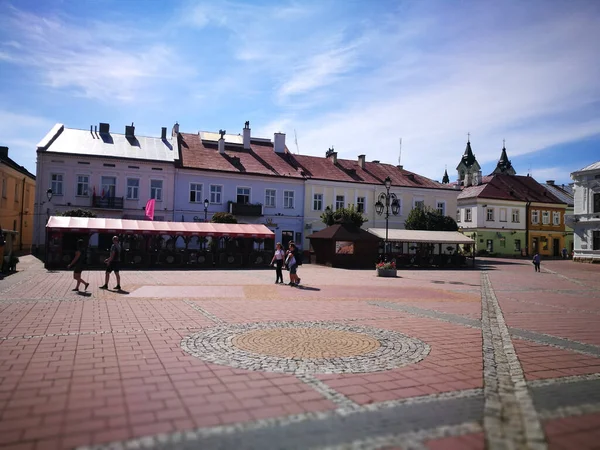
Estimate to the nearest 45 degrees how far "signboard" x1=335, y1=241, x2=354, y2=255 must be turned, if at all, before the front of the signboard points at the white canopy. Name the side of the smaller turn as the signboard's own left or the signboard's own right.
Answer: approximately 135° to the signboard's own left

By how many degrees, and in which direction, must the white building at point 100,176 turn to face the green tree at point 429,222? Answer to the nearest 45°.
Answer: approximately 90° to its left

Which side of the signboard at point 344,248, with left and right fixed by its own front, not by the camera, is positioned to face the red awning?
right

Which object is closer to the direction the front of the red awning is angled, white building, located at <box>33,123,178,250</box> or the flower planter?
the flower planter

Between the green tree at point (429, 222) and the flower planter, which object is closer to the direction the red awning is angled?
the flower planter

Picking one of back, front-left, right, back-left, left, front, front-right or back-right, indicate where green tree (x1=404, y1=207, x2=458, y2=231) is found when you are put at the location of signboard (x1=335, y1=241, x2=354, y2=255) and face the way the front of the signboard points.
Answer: back-left

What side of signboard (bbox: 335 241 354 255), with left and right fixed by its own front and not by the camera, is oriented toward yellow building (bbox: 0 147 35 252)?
right

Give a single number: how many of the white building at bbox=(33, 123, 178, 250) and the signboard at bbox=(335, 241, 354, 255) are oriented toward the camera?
2

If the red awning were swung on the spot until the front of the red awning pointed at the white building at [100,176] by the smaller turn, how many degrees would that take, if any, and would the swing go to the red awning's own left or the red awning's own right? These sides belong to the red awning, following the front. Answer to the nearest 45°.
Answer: approximately 180°

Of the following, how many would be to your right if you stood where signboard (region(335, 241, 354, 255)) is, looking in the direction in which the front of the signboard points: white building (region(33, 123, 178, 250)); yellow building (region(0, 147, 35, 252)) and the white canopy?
2

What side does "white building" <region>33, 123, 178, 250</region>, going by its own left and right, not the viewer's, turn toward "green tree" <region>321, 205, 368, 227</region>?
left

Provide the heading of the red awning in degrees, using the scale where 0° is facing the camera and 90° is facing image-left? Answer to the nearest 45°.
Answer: approximately 0°
